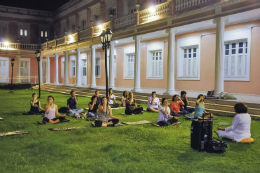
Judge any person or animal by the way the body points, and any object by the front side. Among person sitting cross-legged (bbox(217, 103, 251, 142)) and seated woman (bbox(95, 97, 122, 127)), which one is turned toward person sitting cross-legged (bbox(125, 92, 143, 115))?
person sitting cross-legged (bbox(217, 103, 251, 142))

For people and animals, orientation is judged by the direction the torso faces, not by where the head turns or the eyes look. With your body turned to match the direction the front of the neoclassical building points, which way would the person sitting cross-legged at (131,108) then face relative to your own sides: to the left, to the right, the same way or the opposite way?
to the left

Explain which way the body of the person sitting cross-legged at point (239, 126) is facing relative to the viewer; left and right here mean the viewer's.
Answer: facing away from the viewer and to the left of the viewer

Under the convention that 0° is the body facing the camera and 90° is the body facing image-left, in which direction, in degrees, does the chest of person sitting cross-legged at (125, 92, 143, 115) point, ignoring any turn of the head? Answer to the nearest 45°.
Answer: approximately 315°

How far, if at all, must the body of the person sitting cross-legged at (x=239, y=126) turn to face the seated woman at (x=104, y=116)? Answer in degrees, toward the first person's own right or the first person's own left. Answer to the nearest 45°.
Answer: approximately 45° to the first person's own left

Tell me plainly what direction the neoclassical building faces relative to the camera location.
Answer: facing the viewer and to the left of the viewer

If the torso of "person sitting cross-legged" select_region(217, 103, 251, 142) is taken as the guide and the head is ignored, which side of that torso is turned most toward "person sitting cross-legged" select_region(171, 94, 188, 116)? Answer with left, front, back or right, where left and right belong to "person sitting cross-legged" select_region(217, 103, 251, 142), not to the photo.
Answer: front

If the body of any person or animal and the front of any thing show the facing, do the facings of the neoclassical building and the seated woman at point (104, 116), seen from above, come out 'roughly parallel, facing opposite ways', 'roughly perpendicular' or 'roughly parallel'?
roughly perpendicular

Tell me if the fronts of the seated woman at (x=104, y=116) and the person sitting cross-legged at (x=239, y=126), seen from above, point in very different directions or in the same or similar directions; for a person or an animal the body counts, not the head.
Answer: very different directions

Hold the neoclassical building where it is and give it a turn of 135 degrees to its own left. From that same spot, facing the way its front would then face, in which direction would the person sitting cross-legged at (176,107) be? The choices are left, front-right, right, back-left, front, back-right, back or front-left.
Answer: right

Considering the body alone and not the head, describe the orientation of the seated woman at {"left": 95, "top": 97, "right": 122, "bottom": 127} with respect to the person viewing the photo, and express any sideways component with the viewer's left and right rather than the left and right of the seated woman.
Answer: facing the viewer and to the right of the viewer

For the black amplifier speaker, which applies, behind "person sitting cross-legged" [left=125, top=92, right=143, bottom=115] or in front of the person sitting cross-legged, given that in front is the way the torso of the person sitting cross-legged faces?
in front

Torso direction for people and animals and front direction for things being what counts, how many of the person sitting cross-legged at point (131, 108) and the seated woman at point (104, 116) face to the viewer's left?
0

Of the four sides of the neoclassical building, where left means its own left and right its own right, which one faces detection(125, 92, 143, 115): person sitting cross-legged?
front
